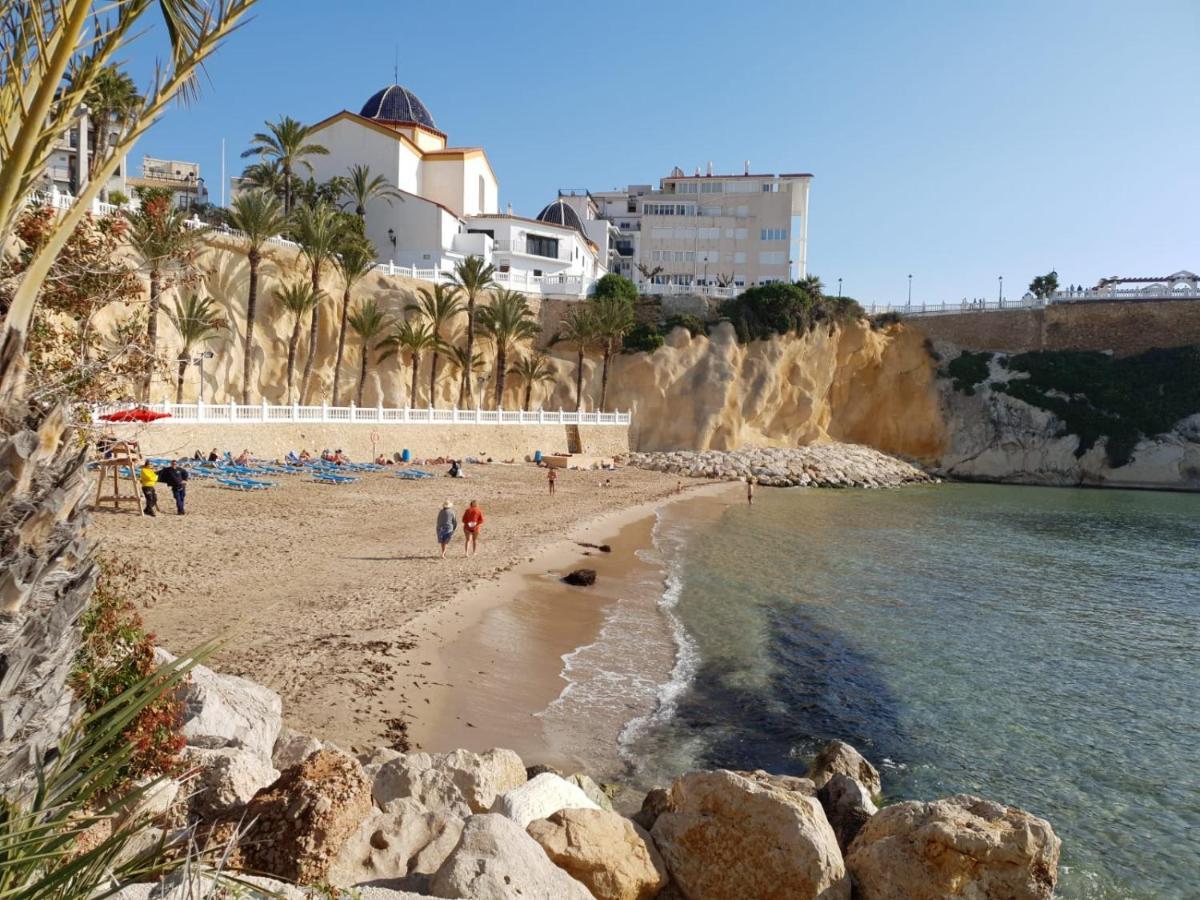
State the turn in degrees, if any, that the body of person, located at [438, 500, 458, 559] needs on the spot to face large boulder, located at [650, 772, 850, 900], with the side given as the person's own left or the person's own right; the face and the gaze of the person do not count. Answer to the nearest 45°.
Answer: approximately 180°

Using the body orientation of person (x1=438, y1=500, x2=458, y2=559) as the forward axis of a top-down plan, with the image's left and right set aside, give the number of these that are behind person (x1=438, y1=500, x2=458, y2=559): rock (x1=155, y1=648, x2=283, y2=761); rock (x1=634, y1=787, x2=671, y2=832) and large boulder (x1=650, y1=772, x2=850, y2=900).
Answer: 3

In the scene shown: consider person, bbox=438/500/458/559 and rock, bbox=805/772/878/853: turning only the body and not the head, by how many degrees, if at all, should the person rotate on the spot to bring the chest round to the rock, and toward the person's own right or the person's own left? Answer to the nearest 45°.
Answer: approximately 180°

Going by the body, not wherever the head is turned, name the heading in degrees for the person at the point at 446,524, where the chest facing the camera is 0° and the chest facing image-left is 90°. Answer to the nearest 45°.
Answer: approximately 180°

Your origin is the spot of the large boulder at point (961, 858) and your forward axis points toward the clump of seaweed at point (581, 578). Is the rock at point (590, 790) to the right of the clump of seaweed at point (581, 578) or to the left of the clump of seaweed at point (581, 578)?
left

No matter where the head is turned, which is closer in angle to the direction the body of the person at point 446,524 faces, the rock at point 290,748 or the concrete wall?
the concrete wall

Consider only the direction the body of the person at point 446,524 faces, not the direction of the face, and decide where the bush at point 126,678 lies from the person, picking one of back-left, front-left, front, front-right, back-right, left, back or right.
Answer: back

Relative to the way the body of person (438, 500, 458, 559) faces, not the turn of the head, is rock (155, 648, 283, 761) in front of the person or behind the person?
behind
